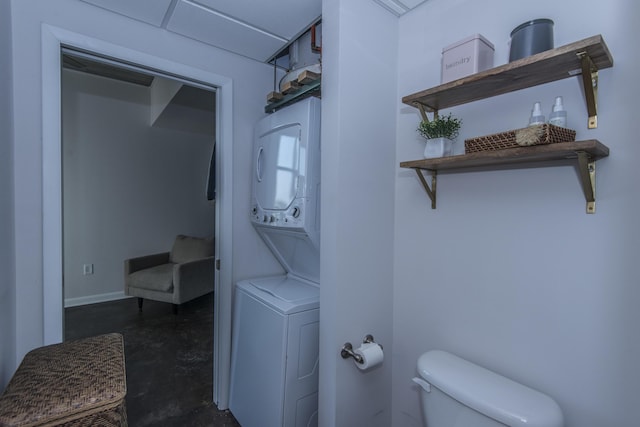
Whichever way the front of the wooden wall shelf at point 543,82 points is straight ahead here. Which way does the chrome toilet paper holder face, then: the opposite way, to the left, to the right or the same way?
to the left

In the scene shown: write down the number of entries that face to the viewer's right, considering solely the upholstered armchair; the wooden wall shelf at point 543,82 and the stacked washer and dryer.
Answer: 0

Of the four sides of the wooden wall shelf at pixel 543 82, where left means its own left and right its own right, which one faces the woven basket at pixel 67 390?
front

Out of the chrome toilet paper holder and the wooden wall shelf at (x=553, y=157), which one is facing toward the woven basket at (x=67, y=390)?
the wooden wall shelf

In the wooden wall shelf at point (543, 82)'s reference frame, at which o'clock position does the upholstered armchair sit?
The upholstered armchair is roughly at 2 o'clock from the wooden wall shelf.

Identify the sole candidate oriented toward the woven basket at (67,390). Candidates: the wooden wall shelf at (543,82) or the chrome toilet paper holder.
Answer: the wooden wall shelf

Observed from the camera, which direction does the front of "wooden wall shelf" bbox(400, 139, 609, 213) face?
facing the viewer and to the left of the viewer

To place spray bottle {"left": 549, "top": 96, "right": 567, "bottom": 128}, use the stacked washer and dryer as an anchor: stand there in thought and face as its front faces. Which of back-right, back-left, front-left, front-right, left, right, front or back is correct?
left

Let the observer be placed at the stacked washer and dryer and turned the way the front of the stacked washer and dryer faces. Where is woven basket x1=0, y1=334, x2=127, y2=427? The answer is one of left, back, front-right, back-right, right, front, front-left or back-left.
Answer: front

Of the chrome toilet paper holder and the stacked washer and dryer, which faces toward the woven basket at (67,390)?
the stacked washer and dryer

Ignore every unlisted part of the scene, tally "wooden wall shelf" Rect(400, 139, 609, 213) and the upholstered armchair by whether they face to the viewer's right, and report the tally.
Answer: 0
